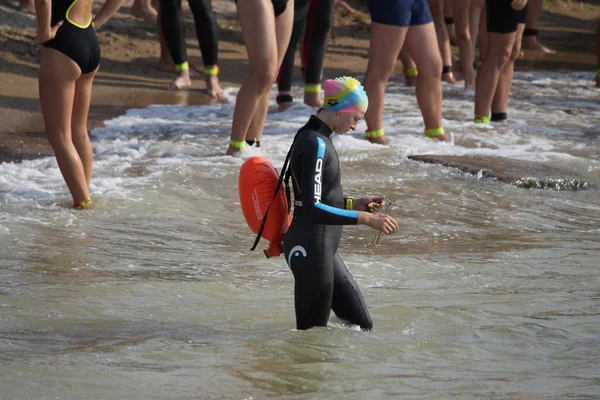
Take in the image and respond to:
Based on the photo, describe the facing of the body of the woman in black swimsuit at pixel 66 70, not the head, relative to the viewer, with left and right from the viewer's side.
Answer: facing away from the viewer and to the left of the viewer

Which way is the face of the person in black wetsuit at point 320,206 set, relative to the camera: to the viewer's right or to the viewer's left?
to the viewer's right

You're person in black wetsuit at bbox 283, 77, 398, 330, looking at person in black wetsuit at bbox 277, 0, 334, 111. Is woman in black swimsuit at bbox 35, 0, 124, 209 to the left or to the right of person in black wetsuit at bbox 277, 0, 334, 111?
left

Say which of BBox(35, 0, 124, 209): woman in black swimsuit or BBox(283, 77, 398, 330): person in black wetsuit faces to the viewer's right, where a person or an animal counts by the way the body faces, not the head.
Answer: the person in black wetsuit

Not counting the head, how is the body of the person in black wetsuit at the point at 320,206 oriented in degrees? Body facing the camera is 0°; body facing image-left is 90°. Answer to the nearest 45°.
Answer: approximately 270°

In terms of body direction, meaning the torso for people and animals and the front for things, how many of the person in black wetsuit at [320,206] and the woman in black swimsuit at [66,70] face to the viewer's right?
1

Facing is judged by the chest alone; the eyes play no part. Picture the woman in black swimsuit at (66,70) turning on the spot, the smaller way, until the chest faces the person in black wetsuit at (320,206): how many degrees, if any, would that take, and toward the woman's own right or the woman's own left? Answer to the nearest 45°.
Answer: approximately 180°

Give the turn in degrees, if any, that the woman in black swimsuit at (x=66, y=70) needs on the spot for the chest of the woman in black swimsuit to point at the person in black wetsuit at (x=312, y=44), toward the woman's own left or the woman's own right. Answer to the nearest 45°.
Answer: approximately 90° to the woman's own right

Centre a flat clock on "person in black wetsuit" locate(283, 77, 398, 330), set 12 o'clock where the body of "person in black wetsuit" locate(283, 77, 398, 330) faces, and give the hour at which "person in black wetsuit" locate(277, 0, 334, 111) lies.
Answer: "person in black wetsuit" locate(277, 0, 334, 111) is roughly at 9 o'clock from "person in black wetsuit" locate(283, 77, 398, 330).
